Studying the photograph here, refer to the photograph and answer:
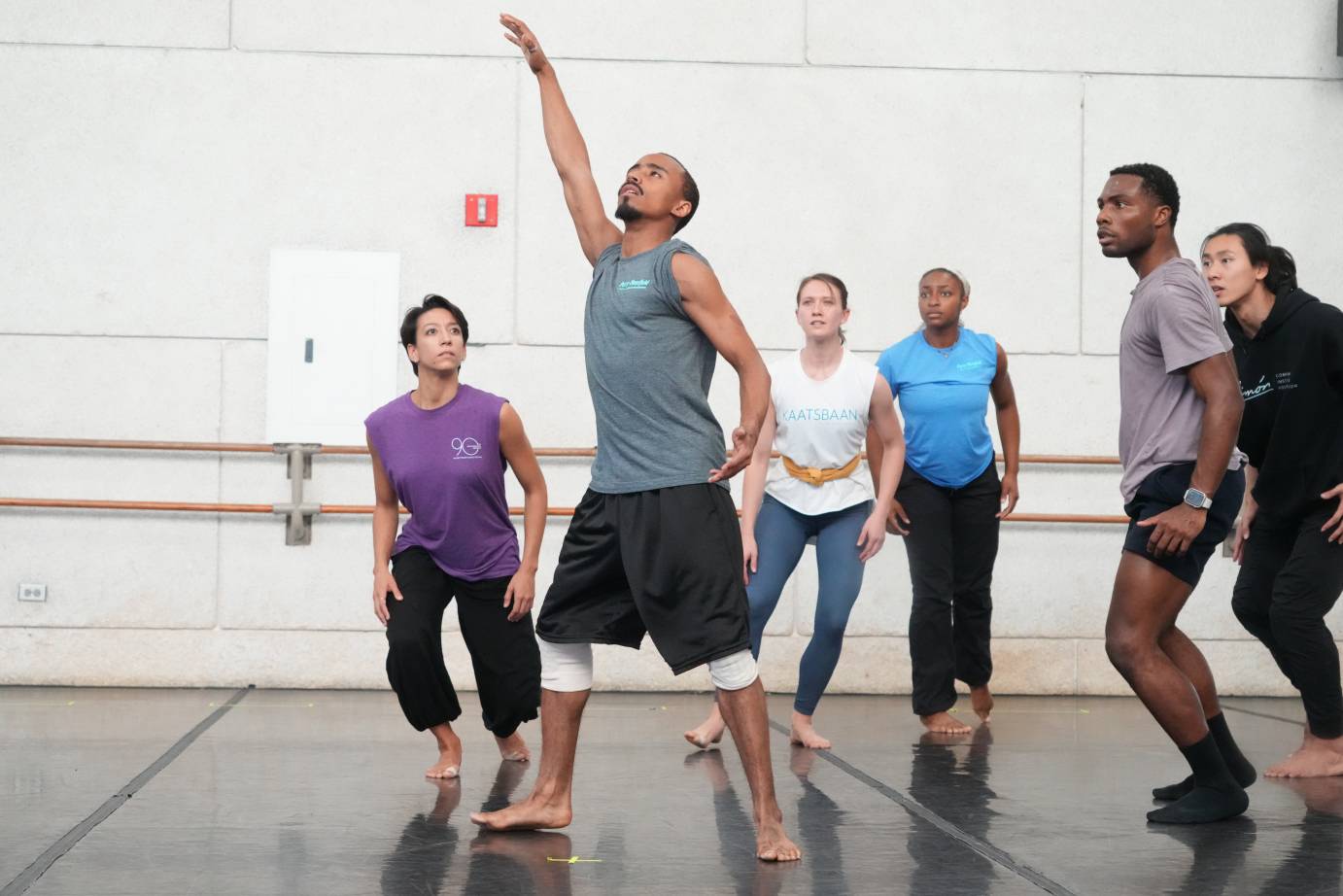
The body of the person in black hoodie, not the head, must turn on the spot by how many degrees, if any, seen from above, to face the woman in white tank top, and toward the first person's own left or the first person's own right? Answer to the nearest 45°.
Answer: approximately 45° to the first person's own right

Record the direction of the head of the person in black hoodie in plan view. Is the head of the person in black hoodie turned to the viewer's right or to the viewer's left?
to the viewer's left

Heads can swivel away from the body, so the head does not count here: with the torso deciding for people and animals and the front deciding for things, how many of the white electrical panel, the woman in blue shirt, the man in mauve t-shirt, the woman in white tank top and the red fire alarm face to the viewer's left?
1

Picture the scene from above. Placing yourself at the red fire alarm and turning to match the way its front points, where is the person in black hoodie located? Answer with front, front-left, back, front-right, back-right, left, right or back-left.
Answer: front-left

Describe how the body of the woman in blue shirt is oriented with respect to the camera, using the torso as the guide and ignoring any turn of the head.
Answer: toward the camera

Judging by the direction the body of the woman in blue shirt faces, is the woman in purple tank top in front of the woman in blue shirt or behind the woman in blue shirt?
in front

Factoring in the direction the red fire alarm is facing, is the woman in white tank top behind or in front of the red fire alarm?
in front

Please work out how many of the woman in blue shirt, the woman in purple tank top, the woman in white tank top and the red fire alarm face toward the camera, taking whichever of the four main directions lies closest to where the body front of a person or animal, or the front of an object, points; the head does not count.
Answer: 4

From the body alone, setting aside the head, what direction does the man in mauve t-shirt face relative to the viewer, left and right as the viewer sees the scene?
facing to the left of the viewer

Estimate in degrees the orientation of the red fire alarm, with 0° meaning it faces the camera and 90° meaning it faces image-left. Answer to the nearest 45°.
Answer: approximately 0°

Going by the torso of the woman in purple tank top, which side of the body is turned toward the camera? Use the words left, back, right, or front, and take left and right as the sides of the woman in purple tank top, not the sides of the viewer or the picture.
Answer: front

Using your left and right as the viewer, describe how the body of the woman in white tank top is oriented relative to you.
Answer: facing the viewer

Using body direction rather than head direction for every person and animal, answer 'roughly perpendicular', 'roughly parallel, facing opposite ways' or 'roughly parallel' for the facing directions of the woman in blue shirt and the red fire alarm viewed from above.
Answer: roughly parallel
